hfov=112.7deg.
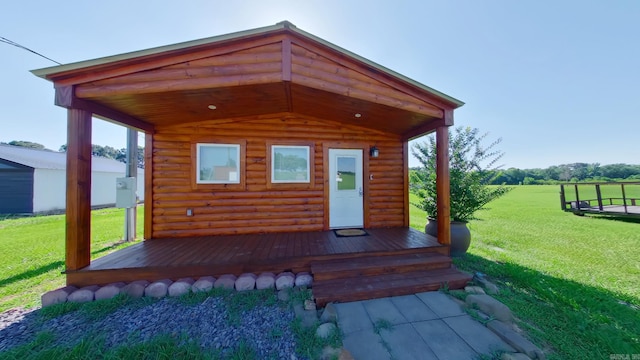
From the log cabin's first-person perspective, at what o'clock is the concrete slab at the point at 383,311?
The concrete slab is roughly at 11 o'clock from the log cabin.

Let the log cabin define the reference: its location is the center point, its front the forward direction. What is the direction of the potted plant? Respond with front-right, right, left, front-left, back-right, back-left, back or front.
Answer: left

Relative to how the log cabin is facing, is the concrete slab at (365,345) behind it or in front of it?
in front

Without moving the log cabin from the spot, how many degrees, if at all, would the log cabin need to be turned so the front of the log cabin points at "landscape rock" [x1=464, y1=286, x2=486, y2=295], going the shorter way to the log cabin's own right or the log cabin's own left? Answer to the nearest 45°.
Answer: approximately 45° to the log cabin's own left

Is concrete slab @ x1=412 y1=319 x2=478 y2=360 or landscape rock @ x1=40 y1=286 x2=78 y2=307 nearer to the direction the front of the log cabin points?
the concrete slab

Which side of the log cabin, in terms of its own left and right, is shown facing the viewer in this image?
front

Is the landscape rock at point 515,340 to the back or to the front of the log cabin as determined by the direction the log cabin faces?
to the front

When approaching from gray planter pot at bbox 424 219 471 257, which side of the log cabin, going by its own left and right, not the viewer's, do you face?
left

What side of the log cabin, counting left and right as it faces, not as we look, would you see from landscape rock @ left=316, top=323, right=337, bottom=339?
front

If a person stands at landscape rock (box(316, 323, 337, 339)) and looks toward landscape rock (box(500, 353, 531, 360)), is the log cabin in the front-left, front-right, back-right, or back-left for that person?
back-left

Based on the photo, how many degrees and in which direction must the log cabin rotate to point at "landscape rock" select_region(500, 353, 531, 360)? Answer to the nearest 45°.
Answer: approximately 45° to its left

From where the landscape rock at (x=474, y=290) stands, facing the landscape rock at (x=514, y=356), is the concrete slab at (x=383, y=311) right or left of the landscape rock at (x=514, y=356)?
right

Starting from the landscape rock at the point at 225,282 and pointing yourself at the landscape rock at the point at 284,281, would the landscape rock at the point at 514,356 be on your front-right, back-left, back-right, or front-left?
front-right

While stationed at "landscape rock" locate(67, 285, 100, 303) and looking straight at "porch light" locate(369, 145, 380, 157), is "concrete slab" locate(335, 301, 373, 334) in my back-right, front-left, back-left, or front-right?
front-right
